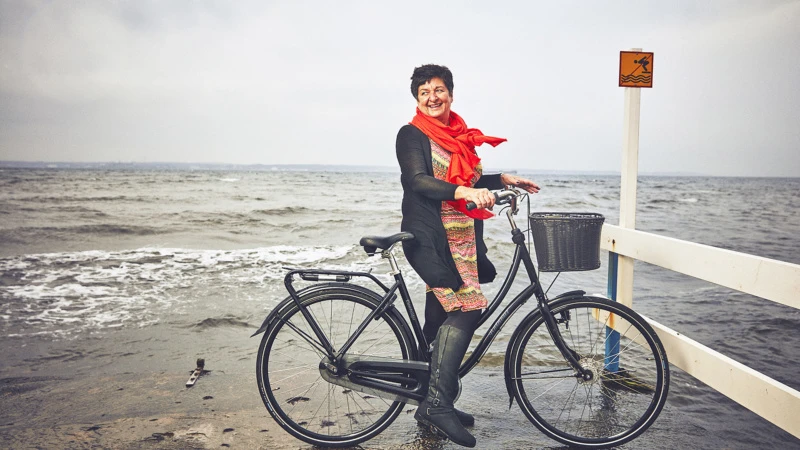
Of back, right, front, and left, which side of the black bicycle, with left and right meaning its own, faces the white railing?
front

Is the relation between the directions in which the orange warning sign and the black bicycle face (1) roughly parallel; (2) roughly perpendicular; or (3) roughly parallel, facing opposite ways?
roughly perpendicular

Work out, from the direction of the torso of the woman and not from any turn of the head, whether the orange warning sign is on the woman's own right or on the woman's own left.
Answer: on the woman's own left

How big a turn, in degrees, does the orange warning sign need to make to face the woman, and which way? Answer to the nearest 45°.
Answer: approximately 45° to its right

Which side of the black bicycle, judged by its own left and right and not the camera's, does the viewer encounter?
right

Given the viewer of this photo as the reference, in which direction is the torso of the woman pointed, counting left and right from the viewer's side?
facing the viewer and to the right of the viewer

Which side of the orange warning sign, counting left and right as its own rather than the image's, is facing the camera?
front

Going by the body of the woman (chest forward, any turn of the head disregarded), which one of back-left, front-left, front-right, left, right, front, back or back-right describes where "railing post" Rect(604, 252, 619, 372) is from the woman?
left

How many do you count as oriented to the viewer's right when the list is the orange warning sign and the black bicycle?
1

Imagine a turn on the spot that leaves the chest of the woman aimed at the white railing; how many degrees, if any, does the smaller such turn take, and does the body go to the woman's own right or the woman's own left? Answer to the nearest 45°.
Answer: approximately 45° to the woman's own left

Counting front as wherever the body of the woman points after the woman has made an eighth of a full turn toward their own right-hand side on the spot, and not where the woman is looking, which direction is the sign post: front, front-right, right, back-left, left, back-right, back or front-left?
back-left

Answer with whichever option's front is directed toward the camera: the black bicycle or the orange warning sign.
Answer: the orange warning sign
